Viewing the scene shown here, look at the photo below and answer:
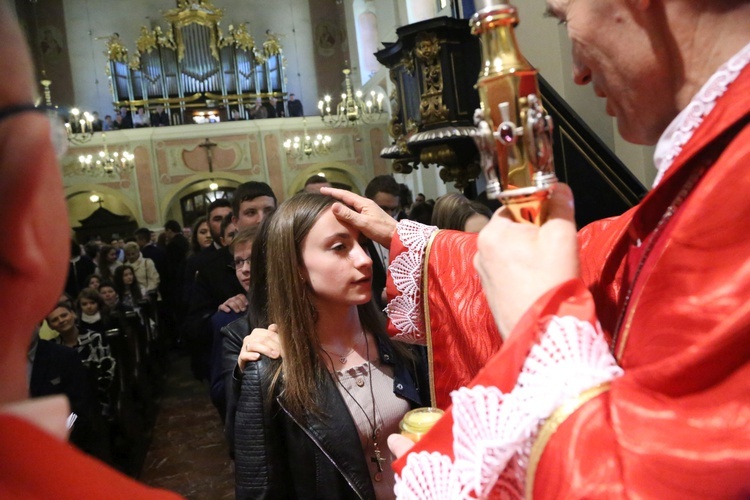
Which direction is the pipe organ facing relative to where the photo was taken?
toward the camera

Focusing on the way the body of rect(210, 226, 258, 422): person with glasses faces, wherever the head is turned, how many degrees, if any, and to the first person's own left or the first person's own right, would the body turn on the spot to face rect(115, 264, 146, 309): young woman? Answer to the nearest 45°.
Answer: approximately 180°

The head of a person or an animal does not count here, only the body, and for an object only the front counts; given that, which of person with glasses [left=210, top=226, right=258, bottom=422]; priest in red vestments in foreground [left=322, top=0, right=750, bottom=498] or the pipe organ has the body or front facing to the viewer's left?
the priest in red vestments in foreground

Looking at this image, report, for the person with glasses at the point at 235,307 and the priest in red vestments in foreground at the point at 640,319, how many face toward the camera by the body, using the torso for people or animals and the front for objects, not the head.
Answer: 1

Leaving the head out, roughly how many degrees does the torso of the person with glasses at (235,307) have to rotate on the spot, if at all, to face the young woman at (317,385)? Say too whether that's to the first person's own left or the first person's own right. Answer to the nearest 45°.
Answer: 0° — they already face them

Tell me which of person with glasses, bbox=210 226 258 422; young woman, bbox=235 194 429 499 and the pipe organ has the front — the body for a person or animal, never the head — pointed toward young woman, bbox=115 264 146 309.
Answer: the pipe organ

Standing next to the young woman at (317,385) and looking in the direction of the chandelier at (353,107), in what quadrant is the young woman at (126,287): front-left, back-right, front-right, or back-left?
front-left

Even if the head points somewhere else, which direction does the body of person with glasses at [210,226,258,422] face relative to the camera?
toward the camera

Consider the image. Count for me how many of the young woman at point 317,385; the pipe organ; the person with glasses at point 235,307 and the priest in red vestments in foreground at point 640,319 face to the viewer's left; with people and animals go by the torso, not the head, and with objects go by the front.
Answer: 1

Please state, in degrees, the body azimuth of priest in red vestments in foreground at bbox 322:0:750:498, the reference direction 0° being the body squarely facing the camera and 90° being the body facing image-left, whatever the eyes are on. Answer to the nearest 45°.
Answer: approximately 90°

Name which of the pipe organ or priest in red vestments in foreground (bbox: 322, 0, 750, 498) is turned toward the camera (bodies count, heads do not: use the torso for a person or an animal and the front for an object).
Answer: the pipe organ

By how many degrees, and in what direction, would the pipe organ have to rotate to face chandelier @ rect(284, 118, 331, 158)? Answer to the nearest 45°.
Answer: approximately 45° to its left

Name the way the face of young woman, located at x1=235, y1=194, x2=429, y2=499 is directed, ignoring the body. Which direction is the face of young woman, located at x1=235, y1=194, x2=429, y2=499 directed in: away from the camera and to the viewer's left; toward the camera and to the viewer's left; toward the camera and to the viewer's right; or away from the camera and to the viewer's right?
toward the camera and to the viewer's right

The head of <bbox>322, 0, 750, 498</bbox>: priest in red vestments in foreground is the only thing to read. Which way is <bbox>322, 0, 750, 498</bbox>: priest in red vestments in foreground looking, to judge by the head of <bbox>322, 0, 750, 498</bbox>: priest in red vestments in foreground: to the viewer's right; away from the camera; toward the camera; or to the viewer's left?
to the viewer's left

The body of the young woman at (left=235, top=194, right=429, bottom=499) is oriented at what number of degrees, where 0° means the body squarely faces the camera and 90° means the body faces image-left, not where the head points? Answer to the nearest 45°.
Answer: approximately 315°

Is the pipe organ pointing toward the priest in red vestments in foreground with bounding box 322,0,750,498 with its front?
yes
